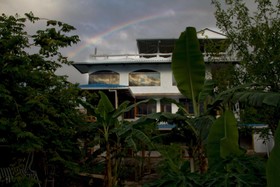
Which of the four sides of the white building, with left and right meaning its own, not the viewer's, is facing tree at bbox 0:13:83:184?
front

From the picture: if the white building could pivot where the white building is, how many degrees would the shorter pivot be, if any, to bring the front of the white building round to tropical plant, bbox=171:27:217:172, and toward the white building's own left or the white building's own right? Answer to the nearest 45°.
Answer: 0° — it already faces it

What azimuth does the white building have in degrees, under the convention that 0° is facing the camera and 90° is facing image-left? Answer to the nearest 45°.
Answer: approximately 0°

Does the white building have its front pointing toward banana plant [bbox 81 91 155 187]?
yes
